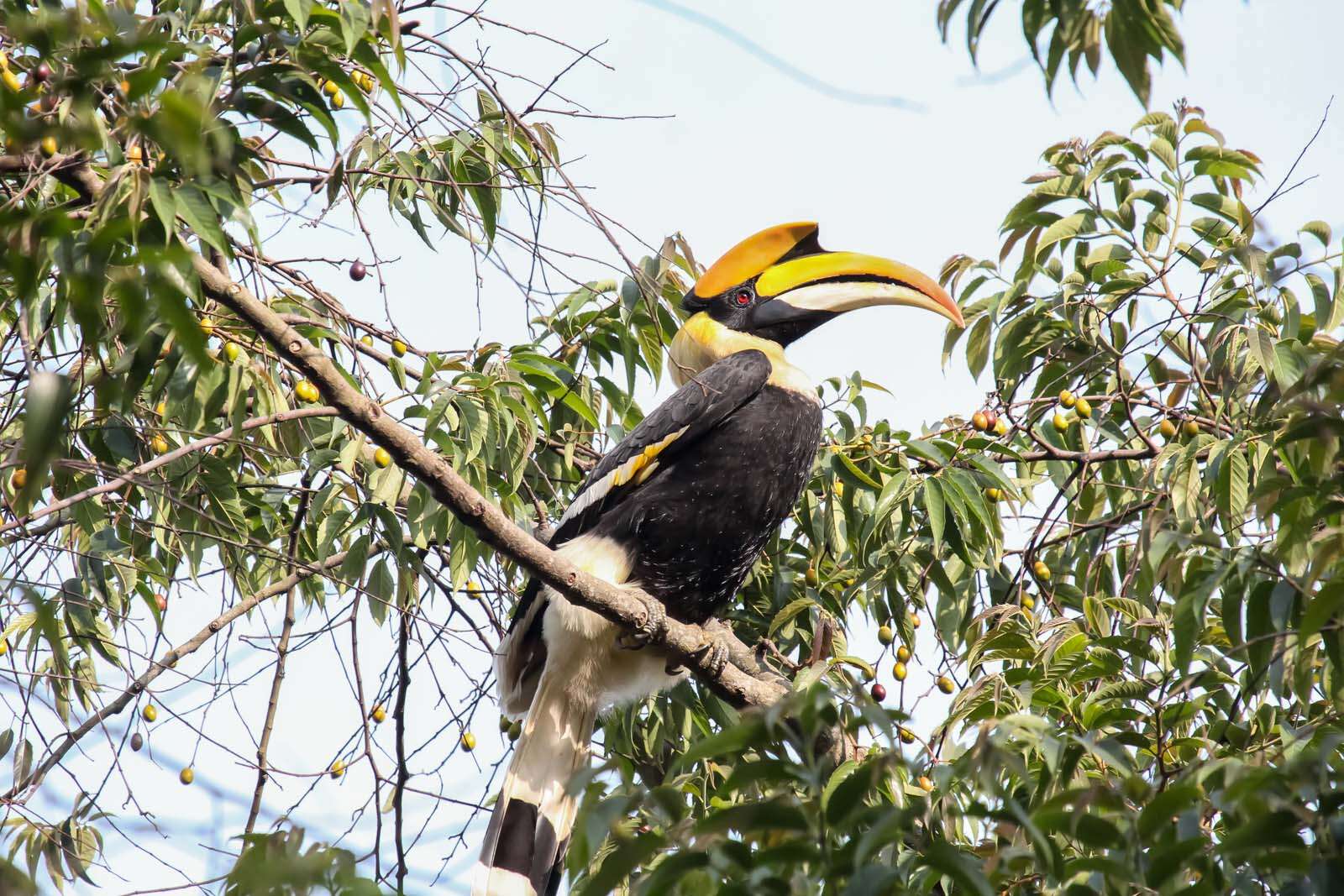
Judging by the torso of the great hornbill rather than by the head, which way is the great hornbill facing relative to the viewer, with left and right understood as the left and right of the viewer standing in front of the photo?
facing to the right of the viewer
